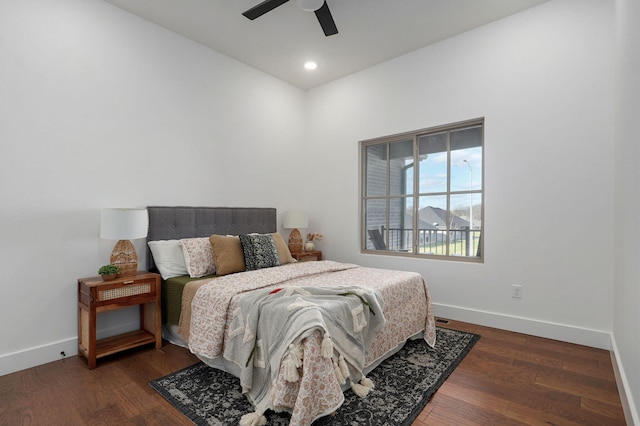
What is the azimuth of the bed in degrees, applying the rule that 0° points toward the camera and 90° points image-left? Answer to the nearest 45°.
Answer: approximately 315°

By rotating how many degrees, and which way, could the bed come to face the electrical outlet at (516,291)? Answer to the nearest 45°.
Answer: approximately 45° to its left

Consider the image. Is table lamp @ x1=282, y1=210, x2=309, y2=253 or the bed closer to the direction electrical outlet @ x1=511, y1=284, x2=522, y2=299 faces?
the bed

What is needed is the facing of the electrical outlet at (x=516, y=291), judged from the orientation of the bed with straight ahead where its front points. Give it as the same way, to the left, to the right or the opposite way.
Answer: to the right

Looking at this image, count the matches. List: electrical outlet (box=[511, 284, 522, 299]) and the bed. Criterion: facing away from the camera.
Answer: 0

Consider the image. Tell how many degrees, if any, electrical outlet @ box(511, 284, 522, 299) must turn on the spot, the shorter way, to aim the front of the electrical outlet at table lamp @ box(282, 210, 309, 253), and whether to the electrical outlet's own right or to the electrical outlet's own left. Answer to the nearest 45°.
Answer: approximately 90° to the electrical outlet's own right

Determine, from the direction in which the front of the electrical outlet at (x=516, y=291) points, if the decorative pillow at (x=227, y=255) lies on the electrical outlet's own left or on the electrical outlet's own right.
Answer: on the electrical outlet's own right

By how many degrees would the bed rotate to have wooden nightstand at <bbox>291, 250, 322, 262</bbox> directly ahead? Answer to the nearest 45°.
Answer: approximately 135° to its left

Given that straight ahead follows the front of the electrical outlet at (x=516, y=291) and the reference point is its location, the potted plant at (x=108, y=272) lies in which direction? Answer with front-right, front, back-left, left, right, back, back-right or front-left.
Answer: front-right

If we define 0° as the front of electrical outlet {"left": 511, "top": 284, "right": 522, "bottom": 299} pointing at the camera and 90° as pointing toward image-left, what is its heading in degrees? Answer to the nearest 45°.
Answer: approximately 0°
